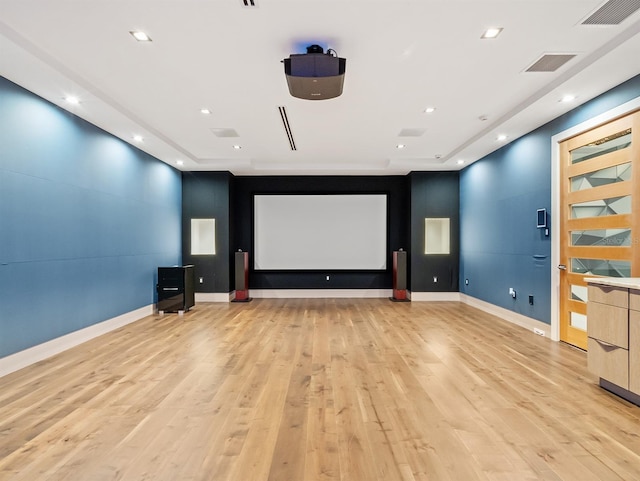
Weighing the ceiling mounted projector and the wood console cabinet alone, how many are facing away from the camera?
1

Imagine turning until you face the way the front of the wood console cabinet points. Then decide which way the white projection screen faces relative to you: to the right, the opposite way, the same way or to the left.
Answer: to the left

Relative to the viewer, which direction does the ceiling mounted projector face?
away from the camera

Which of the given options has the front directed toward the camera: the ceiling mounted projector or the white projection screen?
the white projection screen

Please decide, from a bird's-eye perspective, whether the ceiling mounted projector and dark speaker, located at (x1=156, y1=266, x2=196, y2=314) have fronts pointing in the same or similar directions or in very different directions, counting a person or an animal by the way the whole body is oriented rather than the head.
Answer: very different directions

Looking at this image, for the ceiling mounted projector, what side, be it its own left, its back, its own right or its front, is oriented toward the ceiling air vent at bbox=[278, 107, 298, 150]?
front

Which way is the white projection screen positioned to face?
toward the camera

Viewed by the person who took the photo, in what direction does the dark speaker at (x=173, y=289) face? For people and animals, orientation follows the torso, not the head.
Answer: facing the viewer

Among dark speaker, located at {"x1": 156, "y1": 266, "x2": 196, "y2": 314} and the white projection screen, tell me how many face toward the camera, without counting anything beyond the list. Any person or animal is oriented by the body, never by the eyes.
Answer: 2

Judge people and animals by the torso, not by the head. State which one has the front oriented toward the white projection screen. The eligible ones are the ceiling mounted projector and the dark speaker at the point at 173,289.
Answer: the ceiling mounted projector

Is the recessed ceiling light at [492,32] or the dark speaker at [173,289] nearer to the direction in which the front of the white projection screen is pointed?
the recessed ceiling light

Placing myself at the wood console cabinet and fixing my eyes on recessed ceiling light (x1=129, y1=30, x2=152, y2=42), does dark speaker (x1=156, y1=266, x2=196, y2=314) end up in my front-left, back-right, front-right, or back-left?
front-right

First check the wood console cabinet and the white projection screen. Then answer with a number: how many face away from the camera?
0

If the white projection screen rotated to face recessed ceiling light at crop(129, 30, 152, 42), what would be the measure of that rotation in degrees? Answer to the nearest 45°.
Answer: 0° — it already faces it

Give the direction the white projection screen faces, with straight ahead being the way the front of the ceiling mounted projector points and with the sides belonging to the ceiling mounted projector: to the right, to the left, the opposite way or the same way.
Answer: the opposite way

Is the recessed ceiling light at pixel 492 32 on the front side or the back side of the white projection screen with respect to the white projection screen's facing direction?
on the front side

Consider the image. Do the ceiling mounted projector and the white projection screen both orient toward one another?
yes

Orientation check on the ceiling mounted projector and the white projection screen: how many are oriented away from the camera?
1

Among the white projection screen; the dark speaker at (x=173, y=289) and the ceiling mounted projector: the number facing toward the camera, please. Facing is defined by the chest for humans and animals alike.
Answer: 2
